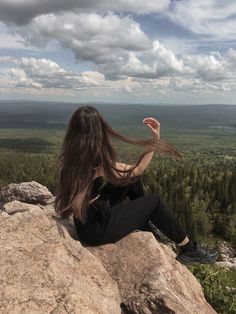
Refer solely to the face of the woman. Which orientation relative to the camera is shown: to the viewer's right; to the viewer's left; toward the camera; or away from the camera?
away from the camera

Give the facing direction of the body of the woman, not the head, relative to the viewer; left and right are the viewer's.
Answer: facing away from the viewer and to the right of the viewer

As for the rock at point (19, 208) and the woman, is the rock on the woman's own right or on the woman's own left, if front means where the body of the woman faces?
on the woman's own left
